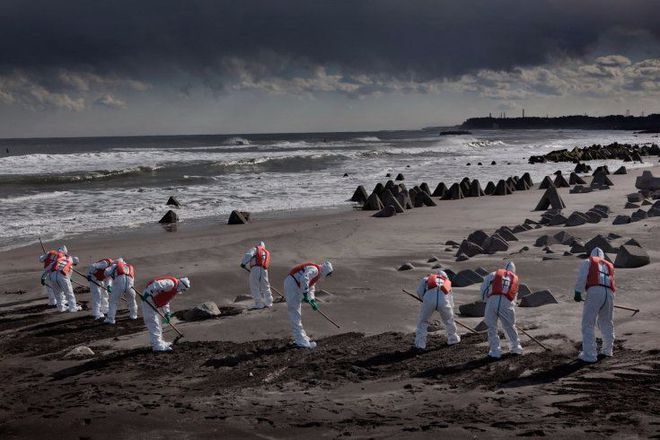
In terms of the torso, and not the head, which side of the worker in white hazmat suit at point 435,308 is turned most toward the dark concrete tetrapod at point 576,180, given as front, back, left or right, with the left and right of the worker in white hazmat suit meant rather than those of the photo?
front

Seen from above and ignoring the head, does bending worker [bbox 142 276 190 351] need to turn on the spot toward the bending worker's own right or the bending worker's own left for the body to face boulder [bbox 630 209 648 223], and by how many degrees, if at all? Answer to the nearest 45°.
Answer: approximately 45° to the bending worker's own left

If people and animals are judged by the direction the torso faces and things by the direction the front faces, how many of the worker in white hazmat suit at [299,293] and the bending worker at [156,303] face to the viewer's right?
2

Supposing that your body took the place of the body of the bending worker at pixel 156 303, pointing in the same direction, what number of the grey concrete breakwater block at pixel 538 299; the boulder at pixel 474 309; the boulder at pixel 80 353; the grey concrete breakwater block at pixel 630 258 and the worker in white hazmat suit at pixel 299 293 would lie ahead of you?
4

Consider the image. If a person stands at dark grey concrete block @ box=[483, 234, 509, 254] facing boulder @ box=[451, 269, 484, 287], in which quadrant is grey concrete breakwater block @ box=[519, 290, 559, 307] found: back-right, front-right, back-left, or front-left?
front-left

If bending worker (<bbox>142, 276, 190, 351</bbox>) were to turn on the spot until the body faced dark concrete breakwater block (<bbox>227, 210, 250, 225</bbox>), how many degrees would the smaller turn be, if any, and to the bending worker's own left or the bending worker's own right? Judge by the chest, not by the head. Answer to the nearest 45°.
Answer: approximately 90° to the bending worker's own left

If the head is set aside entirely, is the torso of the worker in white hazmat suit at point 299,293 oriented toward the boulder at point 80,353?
no

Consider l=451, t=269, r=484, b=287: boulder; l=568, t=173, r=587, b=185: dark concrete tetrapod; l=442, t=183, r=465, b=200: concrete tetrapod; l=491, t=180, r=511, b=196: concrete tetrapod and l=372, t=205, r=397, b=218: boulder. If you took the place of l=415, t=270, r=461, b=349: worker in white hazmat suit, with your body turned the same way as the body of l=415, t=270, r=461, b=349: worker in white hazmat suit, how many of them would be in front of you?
5

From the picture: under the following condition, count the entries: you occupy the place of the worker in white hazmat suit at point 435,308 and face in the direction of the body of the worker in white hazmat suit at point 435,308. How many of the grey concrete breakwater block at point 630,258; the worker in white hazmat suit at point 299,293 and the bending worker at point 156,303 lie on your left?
2

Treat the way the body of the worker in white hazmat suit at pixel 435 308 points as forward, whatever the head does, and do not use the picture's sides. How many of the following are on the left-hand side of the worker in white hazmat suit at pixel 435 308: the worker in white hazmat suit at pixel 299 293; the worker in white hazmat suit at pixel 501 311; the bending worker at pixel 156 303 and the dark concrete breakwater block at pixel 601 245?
2

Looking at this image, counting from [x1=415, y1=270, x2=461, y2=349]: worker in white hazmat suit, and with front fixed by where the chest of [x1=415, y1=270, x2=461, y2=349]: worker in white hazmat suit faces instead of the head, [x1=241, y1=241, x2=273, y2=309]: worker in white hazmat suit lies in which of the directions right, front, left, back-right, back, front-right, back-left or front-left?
front-left

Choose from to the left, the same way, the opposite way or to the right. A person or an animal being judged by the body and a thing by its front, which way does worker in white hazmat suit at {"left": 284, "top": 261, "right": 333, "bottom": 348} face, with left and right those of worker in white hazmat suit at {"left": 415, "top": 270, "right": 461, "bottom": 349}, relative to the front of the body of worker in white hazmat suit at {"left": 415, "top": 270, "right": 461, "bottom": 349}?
to the right

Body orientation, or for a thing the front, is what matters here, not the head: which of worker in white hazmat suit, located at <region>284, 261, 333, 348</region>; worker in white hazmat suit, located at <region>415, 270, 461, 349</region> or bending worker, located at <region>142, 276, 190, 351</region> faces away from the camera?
worker in white hazmat suit, located at <region>415, 270, 461, 349</region>

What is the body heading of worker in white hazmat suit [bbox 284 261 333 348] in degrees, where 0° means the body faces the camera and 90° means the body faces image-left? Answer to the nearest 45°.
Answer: approximately 270°

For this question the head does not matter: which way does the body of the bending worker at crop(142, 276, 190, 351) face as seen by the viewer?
to the viewer's right

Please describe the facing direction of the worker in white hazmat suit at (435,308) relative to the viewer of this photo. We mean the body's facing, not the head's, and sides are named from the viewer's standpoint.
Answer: facing away from the viewer

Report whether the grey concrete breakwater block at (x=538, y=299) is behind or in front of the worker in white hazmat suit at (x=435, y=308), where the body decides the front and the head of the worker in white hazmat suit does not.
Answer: in front
